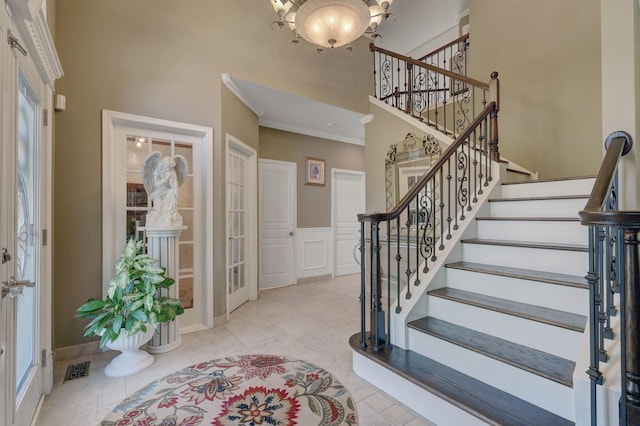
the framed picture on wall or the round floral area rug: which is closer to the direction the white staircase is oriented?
the round floral area rug

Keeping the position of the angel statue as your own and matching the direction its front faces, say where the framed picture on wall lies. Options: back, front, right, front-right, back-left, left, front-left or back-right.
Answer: back-left

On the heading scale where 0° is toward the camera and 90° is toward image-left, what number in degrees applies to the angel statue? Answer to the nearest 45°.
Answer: approximately 0°

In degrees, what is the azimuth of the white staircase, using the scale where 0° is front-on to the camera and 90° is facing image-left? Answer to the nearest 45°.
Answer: approximately 45°

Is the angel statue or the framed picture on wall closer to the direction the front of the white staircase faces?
the angel statue

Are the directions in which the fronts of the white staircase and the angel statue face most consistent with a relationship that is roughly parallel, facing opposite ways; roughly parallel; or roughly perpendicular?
roughly perpendicular
